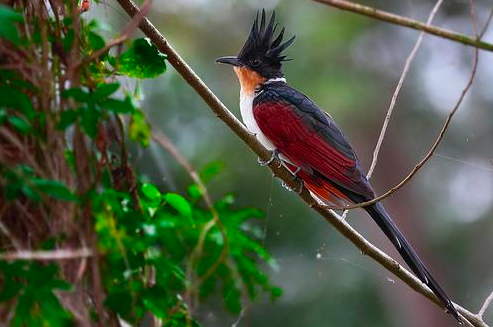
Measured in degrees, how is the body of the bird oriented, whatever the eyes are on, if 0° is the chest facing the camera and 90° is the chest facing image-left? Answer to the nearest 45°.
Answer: approximately 90°

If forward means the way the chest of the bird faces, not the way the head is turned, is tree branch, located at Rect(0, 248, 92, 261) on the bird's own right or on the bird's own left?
on the bird's own right

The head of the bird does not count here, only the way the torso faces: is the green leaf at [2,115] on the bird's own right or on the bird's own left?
on the bird's own left
